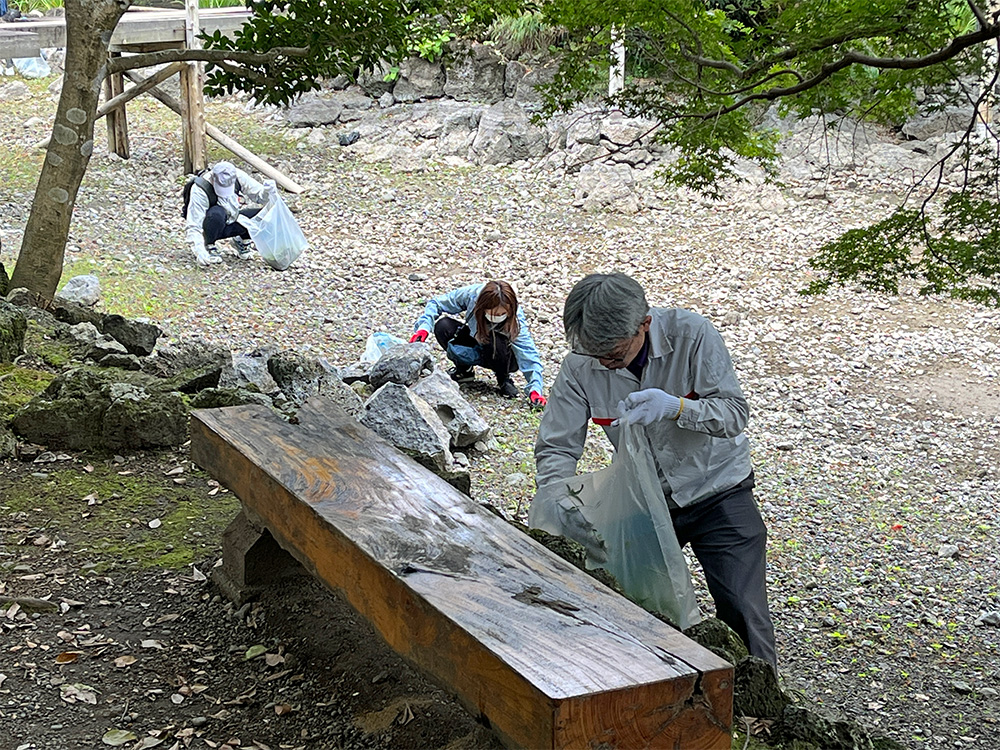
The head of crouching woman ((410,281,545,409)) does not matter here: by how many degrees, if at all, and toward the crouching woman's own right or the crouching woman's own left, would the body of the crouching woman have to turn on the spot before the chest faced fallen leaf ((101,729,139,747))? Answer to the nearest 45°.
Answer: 0° — they already face it

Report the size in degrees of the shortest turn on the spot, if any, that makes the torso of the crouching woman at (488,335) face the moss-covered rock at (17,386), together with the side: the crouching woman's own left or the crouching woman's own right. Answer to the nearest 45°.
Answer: approximately 45° to the crouching woman's own right

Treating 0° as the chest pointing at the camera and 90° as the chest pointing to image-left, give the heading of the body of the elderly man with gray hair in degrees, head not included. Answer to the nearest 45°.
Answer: approximately 45°

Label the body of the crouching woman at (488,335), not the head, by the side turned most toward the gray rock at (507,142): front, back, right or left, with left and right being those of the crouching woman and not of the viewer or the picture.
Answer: back

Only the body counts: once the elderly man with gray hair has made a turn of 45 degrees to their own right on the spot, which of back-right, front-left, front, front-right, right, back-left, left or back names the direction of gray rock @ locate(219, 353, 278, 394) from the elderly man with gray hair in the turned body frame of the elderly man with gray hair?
front-right

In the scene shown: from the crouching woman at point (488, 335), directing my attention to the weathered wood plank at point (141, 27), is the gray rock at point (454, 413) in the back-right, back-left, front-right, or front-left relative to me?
back-left

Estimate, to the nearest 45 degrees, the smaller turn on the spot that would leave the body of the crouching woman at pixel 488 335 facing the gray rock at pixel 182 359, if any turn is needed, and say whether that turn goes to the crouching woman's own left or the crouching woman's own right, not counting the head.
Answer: approximately 45° to the crouching woman's own right

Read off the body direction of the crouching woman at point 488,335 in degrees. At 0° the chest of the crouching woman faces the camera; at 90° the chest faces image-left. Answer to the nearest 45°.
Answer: approximately 0°

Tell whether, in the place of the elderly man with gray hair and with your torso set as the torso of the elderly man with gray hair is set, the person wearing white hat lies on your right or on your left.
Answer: on your right

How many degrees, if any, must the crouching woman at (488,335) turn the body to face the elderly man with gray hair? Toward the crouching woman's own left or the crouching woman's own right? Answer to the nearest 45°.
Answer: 0° — they already face them
